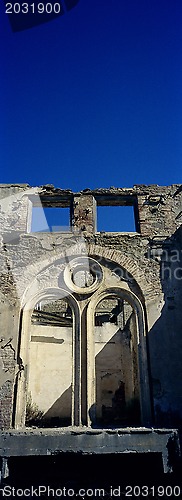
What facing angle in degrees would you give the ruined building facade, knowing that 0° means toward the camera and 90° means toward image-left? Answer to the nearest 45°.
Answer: approximately 0°
